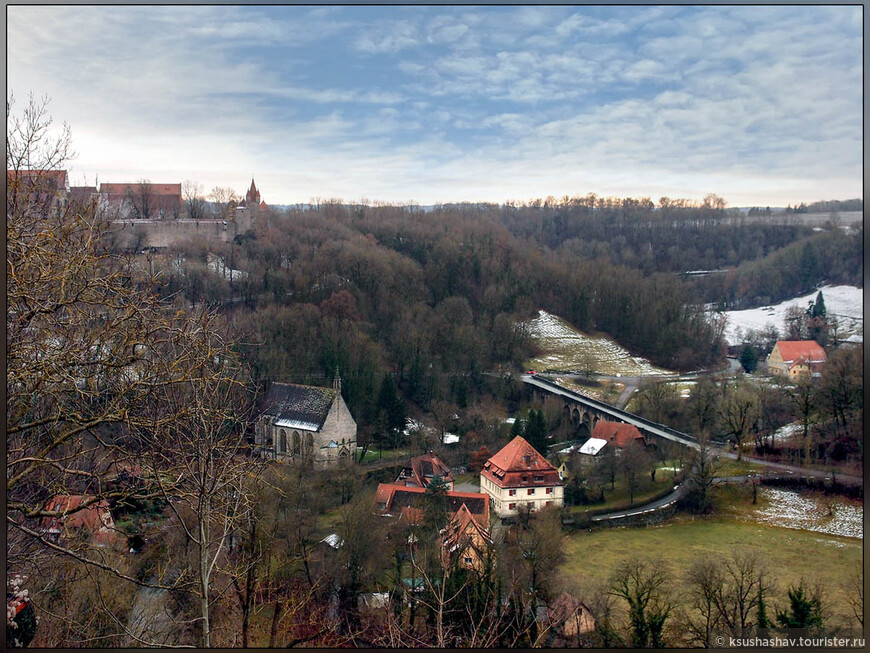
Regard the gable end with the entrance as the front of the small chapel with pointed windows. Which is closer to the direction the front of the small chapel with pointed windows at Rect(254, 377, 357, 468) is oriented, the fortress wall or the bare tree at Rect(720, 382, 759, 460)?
the bare tree

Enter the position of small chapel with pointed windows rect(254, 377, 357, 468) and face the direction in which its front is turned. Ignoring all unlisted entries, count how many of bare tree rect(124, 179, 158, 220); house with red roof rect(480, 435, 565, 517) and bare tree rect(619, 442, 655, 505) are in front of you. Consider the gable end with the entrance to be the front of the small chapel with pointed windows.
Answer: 2

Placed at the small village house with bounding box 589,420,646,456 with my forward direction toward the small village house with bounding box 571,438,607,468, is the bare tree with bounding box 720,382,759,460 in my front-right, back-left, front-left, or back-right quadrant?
back-left

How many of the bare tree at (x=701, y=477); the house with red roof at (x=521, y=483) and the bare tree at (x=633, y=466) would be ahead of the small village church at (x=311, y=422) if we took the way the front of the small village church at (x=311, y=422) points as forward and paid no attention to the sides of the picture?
3

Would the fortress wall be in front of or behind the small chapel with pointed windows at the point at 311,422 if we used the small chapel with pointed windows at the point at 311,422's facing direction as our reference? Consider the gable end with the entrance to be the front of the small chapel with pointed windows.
behind

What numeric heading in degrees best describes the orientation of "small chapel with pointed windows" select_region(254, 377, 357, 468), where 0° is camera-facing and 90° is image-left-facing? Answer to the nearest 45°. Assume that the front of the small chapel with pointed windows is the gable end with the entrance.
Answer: approximately 315°

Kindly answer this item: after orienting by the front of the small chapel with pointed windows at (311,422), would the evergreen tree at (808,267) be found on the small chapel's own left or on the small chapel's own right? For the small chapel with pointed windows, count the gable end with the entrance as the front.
on the small chapel's own left
